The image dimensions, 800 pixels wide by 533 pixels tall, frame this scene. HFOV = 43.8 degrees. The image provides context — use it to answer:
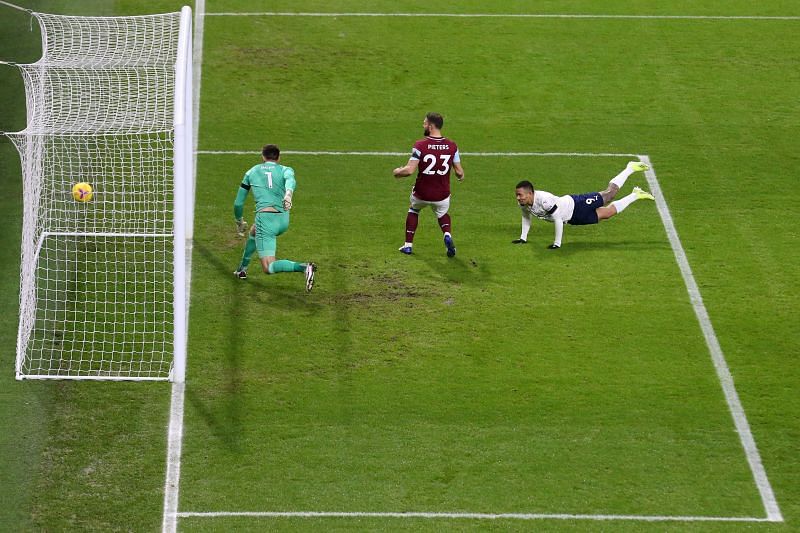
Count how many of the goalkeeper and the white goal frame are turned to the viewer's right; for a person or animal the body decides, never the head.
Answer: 1

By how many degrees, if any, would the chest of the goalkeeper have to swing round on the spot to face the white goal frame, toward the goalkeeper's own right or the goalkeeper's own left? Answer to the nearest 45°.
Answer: approximately 45° to the goalkeeper's own left

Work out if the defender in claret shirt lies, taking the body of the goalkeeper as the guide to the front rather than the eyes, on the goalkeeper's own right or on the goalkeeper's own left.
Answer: on the goalkeeper's own right

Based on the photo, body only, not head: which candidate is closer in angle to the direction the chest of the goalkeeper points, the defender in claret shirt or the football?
the football

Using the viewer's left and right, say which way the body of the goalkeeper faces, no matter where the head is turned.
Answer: facing away from the viewer and to the left of the viewer

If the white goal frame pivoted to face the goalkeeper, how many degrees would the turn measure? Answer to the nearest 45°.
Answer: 0° — it already faces them

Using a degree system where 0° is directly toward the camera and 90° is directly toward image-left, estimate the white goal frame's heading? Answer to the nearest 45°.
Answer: approximately 270°
